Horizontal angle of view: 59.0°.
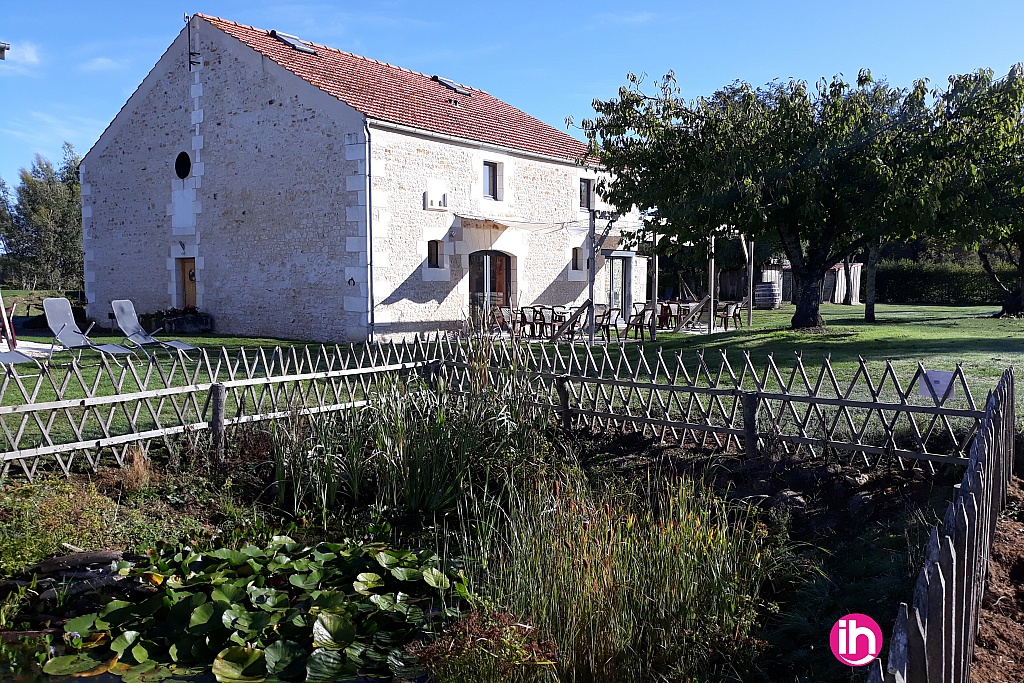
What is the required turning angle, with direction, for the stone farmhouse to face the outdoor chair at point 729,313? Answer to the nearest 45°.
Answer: approximately 45° to its left

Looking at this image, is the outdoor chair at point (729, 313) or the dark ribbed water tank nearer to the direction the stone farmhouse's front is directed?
the outdoor chair

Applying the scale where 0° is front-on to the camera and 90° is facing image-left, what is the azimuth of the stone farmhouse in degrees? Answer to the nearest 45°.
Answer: approximately 315°

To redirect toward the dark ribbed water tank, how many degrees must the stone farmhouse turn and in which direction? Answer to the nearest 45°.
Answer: approximately 90° to its left

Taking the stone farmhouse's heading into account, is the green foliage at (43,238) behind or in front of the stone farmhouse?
behind

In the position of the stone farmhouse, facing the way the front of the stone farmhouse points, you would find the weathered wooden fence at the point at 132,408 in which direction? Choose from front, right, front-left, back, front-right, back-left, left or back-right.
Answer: front-right

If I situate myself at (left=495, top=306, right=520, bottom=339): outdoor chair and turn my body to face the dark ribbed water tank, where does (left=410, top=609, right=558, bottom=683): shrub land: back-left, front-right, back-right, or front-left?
back-right

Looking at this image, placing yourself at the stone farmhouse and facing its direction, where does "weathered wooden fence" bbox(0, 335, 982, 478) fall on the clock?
The weathered wooden fence is roughly at 1 o'clock from the stone farmhouse.

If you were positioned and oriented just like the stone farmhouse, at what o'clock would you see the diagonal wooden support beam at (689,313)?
The diagonal wooden support beam is roughly at 11 o'clock from the stone farmhouse.

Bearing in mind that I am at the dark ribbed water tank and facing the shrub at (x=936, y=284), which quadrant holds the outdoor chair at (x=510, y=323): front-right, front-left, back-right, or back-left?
back-right
